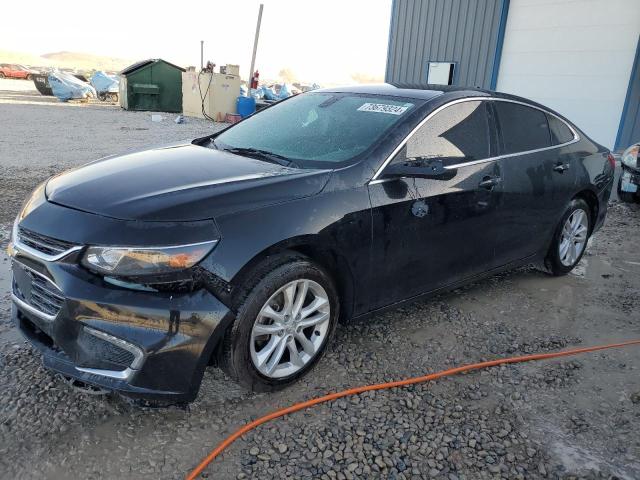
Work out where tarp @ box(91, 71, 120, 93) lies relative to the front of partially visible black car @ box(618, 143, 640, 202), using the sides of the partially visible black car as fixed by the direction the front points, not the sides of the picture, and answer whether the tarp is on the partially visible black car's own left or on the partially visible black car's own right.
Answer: on the partially visible black car's own right

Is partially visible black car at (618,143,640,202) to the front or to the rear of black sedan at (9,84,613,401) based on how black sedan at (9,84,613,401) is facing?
to the rear

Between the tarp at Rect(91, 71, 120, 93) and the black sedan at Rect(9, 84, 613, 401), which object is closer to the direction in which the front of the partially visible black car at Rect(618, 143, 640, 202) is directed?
the black sedan

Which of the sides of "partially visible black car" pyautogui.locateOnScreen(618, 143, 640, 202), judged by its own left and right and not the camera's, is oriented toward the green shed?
right

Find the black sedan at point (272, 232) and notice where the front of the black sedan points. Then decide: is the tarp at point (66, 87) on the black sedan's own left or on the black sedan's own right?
on the black sedan's own right

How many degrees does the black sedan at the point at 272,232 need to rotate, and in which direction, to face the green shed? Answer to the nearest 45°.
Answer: approximately 135° to its right

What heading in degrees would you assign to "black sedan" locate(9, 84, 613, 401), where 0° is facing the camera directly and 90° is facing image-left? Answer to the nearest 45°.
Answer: approximately 45°

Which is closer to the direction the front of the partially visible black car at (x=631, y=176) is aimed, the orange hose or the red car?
the orange hose

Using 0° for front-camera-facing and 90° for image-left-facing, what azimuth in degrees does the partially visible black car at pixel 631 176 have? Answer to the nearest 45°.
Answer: approximately 45°
